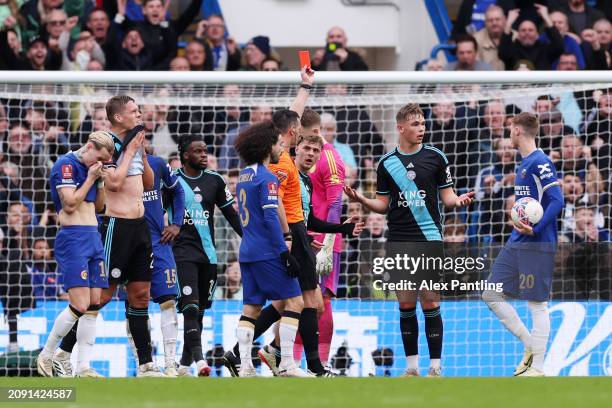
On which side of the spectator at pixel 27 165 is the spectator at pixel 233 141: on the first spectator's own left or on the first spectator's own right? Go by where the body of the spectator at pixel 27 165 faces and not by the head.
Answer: on the first spectator's own left

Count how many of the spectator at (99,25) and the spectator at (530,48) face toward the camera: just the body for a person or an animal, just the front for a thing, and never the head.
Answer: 2

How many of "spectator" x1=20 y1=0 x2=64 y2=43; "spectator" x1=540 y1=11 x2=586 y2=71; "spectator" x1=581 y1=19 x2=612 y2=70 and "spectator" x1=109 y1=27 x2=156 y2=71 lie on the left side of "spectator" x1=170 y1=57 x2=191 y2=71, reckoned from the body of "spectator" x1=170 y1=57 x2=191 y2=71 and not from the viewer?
2

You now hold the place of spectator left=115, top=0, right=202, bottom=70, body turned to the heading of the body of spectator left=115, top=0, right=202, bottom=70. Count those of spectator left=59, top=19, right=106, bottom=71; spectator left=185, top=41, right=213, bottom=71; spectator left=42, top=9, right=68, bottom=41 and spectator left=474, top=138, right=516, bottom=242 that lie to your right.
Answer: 2

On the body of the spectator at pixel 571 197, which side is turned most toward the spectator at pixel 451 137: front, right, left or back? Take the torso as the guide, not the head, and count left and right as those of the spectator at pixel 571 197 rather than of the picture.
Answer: right

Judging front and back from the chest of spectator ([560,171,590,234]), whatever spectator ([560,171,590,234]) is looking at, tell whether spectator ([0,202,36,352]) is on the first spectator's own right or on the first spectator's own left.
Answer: on the first spectator's own right

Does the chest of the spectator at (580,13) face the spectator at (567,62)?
yes

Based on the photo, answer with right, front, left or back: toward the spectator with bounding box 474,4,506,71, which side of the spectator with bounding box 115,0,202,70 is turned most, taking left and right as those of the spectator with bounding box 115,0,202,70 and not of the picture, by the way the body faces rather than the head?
left
